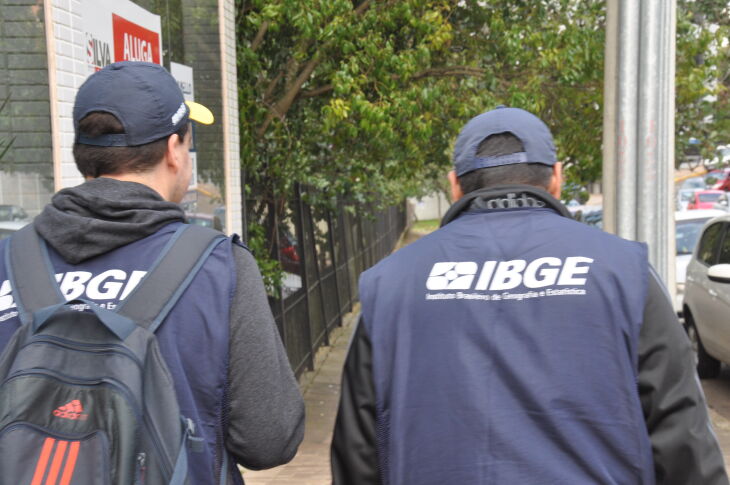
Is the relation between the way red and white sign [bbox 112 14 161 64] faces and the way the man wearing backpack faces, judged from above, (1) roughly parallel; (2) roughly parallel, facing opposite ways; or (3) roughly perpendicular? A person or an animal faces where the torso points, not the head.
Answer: roughly perpendicular

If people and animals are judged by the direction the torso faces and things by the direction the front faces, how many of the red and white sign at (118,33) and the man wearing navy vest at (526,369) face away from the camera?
1

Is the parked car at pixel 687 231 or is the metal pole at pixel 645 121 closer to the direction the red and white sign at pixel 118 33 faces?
the metal pole

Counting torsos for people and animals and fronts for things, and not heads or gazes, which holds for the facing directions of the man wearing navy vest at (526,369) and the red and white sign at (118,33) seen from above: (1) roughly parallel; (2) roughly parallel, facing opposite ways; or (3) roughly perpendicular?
roughly perpendicular

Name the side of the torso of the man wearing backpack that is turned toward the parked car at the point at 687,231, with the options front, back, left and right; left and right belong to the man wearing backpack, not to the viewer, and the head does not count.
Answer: front

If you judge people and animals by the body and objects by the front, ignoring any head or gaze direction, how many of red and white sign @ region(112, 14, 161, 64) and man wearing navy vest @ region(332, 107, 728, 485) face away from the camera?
1

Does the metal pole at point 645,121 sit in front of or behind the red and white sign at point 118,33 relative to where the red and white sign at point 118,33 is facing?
in front

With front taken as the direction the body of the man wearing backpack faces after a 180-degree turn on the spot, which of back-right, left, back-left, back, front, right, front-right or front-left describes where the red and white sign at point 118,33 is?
back-right

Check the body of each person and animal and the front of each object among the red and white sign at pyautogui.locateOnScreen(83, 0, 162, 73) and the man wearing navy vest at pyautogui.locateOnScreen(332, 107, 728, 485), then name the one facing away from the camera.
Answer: the man wearing navy vest

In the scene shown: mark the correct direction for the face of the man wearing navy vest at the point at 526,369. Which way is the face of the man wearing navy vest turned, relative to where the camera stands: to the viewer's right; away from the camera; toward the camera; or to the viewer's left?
away from the camera

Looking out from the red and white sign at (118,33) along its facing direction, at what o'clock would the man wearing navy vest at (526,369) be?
The man wearing navy vest is roughly at 1 o'clock from the red and white sign.

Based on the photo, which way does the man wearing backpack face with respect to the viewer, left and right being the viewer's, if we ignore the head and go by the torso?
facing away from the viewer and to the right of the viewer

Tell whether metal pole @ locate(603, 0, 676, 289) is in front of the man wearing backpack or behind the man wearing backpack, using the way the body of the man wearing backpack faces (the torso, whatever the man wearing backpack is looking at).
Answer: in front

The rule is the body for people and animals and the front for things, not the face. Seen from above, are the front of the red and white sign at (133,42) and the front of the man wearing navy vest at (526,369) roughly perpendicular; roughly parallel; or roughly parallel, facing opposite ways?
roughly perpendicular

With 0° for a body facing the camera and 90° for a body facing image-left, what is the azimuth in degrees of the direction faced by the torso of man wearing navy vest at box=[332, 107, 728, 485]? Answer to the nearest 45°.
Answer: approximately 180°

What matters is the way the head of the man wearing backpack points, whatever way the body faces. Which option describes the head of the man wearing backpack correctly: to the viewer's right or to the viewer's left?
to the viewer's right
